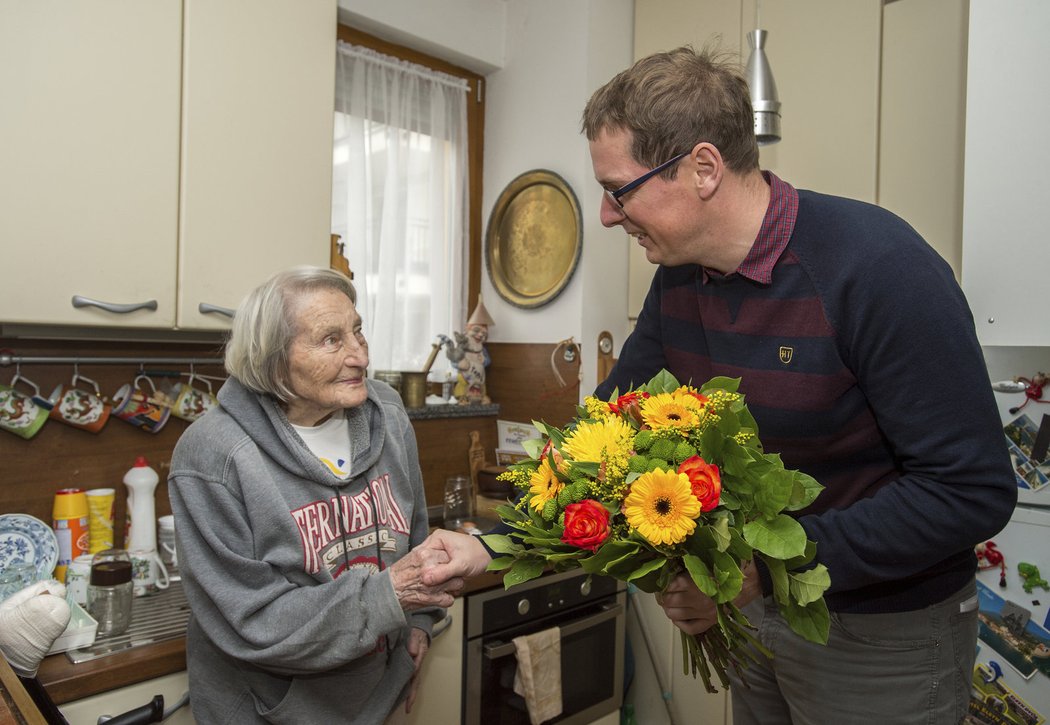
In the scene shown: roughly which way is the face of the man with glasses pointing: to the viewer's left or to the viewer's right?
to the viewer's left

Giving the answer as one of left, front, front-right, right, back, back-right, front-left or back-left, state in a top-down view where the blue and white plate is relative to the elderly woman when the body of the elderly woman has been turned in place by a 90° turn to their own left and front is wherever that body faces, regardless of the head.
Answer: left

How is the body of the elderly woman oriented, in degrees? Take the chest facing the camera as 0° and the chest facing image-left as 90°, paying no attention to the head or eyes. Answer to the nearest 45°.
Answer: approximately 315°

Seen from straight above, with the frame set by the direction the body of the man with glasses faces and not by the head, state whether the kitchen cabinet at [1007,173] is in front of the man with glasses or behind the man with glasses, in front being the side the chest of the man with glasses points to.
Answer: behind

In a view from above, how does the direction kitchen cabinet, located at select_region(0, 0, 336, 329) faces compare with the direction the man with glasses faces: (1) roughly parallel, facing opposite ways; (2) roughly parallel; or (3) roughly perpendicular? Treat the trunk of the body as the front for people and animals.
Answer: roughly perpendicular

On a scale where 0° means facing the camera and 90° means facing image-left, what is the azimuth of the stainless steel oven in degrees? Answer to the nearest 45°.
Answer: approximately 315°

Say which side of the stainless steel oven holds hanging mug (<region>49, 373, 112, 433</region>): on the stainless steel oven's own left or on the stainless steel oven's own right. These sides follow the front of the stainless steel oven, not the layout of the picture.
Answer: on the stainless steel oven's own right

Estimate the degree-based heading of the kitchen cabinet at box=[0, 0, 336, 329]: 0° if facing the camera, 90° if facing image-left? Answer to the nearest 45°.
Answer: approximately 0°
